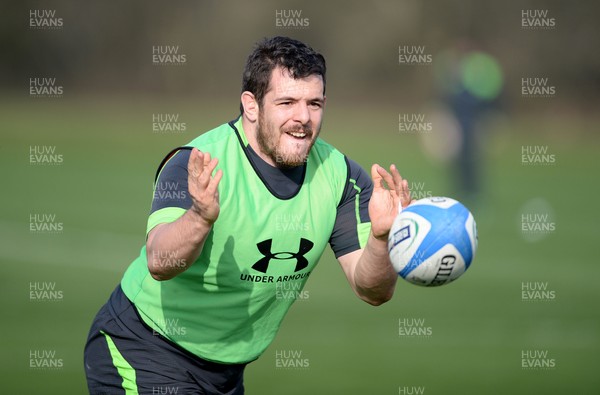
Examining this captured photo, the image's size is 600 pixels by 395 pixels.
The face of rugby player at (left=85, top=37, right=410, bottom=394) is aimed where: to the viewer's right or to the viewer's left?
to the viewer's right

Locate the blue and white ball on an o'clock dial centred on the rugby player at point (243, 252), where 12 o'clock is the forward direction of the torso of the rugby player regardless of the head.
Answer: The blue and white ball is roughly at 11 o'clock from the rugby player.

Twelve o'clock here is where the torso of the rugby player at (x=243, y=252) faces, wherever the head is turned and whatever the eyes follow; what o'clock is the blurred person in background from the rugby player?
The blurred person in background is roughly at 8 o'clock from the rugby player.

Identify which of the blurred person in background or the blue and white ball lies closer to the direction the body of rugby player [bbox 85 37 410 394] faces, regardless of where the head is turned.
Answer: the blue and white ball

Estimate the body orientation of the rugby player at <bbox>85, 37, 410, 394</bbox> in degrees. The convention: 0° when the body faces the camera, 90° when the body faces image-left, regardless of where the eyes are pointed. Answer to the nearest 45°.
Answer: approximately 315°
